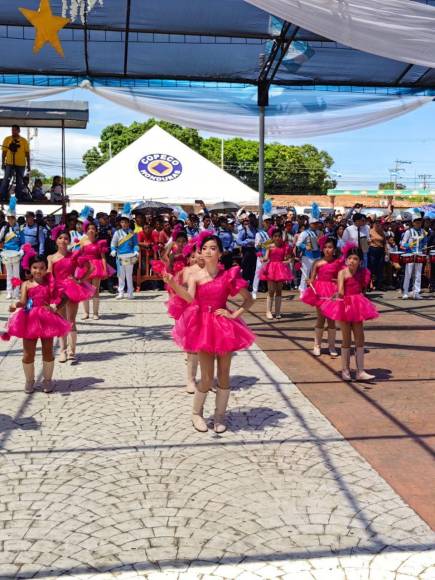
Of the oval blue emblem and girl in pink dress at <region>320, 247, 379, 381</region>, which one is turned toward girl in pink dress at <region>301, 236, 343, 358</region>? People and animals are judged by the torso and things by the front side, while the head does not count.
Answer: the oval blue emblem

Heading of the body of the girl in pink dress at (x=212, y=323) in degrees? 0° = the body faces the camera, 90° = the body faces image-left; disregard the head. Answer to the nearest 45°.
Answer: approximately 0°

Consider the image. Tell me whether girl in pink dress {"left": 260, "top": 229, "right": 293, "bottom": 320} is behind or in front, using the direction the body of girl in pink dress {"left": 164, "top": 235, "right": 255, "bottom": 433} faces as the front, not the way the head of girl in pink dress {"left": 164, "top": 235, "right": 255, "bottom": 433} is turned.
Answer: behind

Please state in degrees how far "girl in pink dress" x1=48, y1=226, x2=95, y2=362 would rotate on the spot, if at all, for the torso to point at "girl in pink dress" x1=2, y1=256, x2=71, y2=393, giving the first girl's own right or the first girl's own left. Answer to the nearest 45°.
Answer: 0° — they already face them

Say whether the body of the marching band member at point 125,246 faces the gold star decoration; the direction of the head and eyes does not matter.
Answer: yes

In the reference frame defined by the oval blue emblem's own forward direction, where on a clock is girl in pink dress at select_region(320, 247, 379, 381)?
The girl in pink dress is roughly at 12 o'clock from the oval blue emblem.

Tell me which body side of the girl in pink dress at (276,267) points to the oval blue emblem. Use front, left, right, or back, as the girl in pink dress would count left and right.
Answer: back

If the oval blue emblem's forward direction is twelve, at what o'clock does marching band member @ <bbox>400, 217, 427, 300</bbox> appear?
The marching band member is roughly at 11 o'clock from the oval blue emblem.
